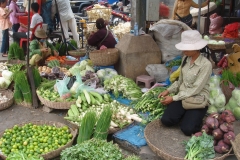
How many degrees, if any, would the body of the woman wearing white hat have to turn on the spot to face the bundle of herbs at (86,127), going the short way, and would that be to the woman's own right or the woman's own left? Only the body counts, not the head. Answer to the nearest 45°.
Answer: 0° — they already face it

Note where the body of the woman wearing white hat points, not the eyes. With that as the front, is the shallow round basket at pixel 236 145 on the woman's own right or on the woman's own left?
on the woman's own left

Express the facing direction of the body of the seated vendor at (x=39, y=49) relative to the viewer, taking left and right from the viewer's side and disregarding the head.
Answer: facing the viewer and to the right of the viewer

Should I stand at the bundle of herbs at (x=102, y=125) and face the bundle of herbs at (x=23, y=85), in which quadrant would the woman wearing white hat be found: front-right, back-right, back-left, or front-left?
back-right

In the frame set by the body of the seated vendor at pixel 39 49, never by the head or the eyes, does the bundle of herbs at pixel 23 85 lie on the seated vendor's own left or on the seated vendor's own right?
on the seated vendor's own right

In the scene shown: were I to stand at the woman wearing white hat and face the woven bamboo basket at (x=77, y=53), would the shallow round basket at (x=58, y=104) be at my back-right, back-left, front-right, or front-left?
front-left

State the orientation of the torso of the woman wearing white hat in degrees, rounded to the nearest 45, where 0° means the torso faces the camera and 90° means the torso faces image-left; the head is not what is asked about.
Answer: approximately 45°

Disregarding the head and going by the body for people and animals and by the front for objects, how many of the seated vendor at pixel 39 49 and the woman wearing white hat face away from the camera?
0

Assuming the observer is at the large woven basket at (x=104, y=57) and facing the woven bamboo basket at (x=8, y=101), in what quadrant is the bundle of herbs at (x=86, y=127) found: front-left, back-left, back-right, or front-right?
front-left

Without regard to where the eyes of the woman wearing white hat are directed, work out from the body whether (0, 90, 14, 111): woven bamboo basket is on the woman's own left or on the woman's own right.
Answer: on the woman's own right

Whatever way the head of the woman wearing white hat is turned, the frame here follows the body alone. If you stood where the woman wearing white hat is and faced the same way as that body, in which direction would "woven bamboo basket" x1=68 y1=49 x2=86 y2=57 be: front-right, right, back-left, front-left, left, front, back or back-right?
right
